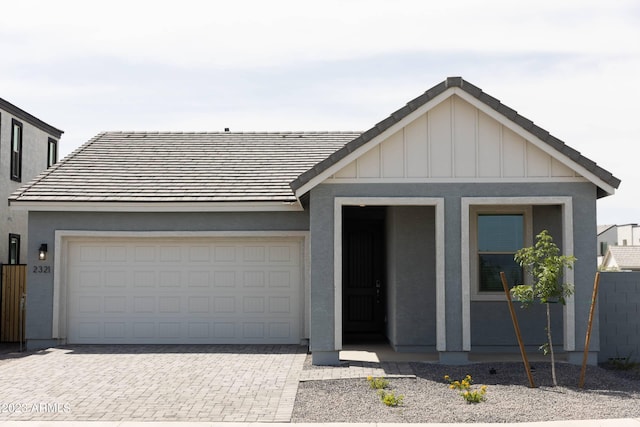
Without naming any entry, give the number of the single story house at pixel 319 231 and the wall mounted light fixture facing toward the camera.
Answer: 2

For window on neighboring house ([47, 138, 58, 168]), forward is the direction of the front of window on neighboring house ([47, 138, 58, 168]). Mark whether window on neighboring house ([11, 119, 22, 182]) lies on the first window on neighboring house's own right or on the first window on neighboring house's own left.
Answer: on the first window on neighboring house's own right

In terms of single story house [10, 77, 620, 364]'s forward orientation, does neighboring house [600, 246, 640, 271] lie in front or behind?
behind

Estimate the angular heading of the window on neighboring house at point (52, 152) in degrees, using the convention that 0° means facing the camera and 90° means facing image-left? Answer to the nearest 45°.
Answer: approximately 315°

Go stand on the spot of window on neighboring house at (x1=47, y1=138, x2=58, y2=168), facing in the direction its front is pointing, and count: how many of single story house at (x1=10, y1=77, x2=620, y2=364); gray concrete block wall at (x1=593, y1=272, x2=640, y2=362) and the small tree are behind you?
0

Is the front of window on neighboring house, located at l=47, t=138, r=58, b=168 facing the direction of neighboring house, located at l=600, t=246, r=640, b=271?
no

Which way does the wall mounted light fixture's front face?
toward the camera

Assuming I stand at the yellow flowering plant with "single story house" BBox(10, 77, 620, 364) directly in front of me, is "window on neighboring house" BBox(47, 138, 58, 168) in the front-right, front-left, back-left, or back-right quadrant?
front-left

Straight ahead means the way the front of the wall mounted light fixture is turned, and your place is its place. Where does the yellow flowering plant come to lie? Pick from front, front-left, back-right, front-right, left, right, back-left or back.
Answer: front-left

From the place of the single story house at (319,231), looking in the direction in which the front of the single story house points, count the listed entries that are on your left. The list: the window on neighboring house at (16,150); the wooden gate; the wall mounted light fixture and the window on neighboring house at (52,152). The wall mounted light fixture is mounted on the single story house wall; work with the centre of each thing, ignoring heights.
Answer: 0

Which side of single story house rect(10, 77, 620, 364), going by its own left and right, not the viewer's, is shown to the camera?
front

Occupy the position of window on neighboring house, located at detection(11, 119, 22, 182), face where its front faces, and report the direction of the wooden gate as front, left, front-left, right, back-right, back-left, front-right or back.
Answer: front-right

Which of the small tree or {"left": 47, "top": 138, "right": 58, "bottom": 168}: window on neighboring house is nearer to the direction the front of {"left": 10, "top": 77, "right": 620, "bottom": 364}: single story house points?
the small tree

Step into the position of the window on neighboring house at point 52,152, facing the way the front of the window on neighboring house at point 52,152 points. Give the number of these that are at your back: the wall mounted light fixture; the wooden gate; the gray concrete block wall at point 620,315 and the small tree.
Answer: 0

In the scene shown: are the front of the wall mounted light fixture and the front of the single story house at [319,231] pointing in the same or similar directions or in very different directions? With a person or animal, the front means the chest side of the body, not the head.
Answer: same or similar directions

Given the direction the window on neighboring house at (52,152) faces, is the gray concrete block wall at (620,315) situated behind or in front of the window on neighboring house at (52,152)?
in front

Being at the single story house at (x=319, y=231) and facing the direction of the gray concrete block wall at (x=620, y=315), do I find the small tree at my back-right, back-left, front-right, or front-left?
front-right

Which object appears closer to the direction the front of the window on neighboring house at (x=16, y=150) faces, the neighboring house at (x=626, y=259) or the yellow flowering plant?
the yellow flowering plant
